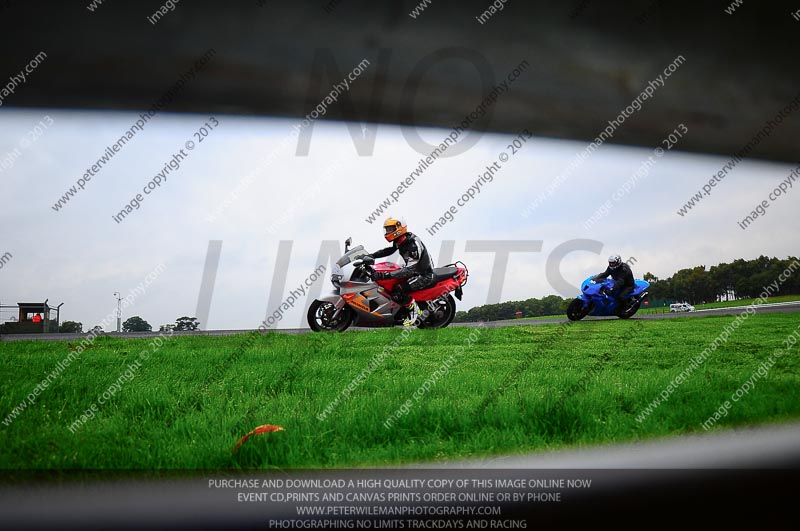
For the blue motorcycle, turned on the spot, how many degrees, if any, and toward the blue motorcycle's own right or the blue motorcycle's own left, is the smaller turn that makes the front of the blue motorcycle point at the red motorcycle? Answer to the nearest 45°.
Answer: approximately 45° to the blue motorcycle's own left

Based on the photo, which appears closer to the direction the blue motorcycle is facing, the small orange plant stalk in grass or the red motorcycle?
the red motorcycle

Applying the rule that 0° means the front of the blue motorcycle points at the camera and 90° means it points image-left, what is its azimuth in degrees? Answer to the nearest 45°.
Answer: approximately 90°

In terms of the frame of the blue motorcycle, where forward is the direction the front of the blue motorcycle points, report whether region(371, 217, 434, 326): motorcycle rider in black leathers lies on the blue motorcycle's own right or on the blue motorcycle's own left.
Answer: on the blue motorcycle's own left

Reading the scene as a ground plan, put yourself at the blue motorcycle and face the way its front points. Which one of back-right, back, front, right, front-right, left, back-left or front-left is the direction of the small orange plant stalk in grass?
left
